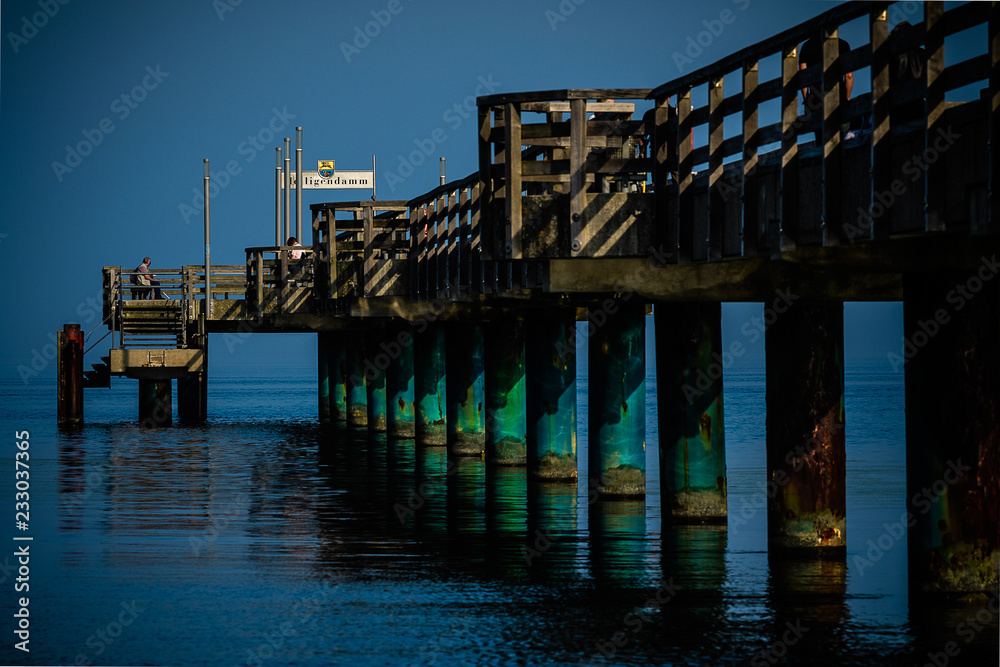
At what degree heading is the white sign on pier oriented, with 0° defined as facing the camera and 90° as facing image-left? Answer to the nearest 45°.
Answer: approximately 0°
